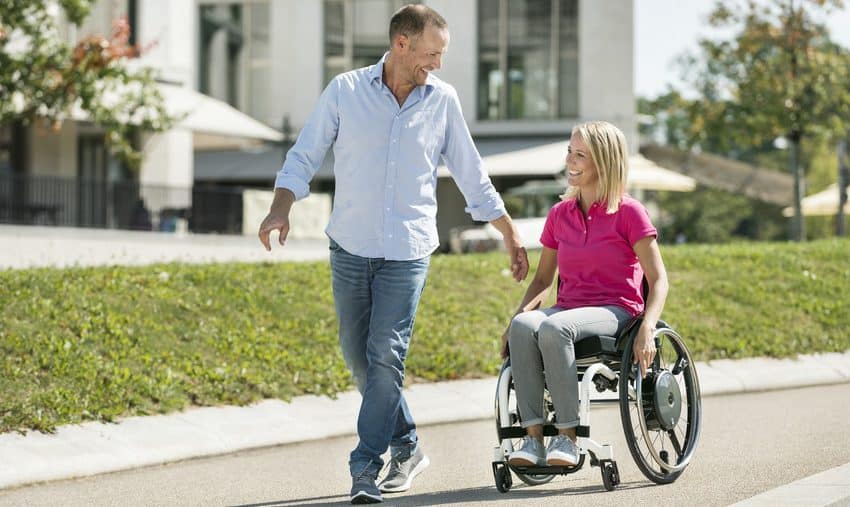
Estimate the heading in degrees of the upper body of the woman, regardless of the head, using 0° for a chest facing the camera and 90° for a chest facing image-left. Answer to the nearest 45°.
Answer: approximately 45°

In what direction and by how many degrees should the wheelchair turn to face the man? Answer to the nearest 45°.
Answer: approximately 45° to its right

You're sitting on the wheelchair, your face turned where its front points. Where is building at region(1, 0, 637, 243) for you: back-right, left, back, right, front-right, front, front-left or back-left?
back-right

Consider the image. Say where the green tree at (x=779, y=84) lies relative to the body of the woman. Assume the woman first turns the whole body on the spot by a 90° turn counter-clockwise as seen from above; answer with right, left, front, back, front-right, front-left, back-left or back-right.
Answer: back-left

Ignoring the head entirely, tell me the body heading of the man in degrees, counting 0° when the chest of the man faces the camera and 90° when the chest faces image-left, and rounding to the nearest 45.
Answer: approximately 0°

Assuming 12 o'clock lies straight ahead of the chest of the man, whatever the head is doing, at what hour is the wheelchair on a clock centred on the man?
The wheelchair is roughly at 9 o'clock from the man.

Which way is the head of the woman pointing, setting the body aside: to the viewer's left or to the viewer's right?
to the viewer's left

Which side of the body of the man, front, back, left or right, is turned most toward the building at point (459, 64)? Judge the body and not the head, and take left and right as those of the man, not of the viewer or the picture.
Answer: back

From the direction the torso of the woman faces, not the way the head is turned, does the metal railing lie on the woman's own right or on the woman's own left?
on the woman's own right

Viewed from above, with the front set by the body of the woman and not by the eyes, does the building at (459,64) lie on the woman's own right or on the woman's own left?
on the woman's own right
